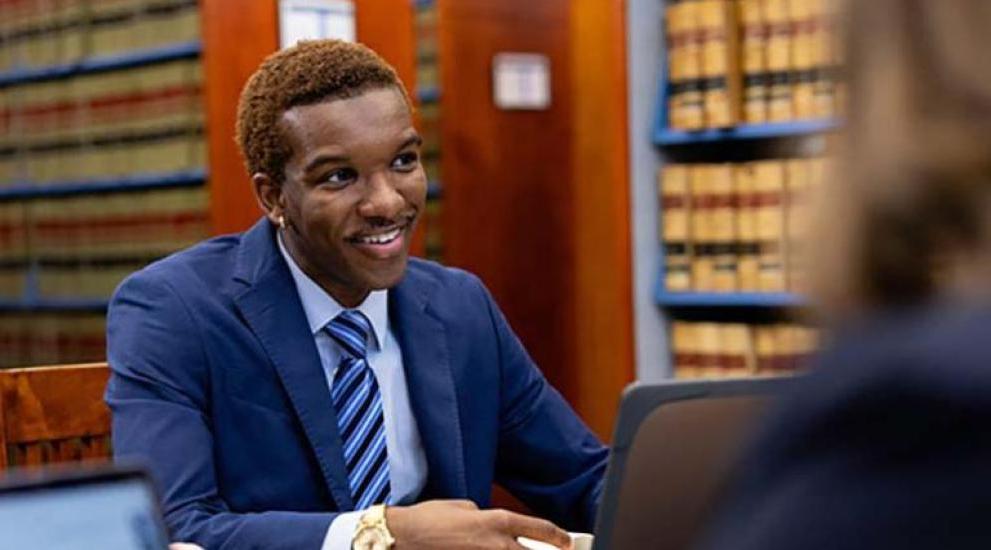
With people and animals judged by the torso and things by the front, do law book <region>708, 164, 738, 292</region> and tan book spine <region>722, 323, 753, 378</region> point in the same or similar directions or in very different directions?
same or similar directions

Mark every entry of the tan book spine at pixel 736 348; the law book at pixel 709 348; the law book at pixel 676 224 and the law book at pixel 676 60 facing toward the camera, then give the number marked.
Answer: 4

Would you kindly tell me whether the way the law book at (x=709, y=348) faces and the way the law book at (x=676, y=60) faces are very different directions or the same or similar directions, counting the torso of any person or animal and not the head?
same or similar directions

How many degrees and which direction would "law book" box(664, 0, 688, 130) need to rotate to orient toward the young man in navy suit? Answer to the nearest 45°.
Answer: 0° — it already faces them

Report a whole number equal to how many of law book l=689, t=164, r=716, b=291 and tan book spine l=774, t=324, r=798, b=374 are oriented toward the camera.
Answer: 2

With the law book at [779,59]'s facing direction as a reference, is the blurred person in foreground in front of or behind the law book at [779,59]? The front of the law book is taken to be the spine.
in front

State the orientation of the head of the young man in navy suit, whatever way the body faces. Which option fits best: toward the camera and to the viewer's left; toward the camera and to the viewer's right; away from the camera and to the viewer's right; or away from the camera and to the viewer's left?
toward the camera and to the viewer's right

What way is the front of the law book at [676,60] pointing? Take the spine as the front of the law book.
toward the camera

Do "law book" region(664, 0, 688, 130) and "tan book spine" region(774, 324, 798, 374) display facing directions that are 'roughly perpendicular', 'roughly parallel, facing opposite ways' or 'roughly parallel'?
roughly parallel

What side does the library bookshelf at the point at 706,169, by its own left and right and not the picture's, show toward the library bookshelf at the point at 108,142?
right

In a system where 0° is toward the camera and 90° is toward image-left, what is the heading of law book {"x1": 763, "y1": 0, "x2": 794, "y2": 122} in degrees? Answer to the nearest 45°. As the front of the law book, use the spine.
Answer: approximately 0°

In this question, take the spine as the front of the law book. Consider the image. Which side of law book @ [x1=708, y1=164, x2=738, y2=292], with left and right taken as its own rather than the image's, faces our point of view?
front

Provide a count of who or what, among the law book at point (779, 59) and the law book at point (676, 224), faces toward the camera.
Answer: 2
